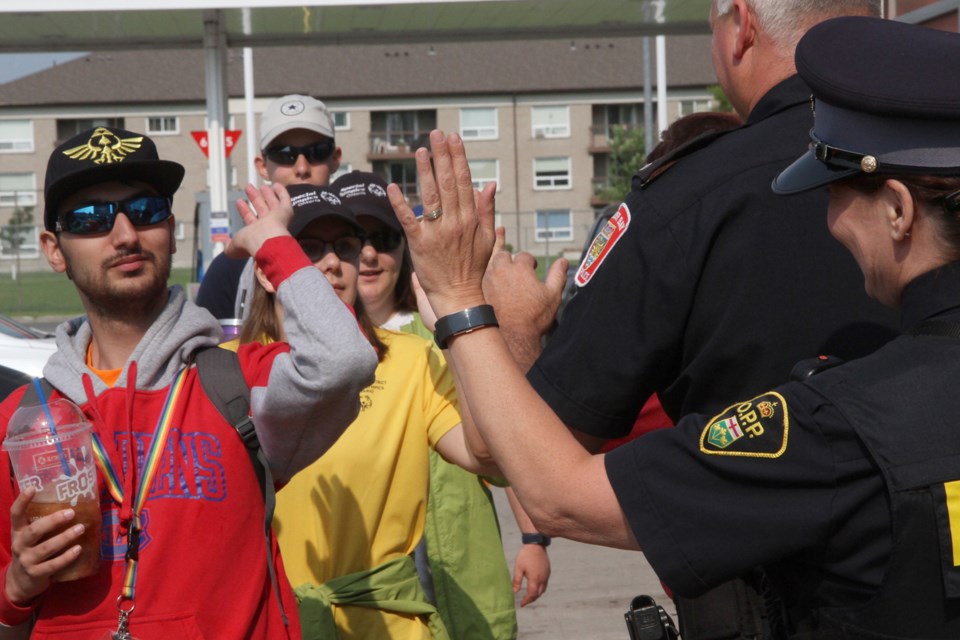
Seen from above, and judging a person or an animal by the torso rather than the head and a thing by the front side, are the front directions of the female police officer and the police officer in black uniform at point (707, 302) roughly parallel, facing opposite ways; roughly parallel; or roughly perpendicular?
roughly parallel

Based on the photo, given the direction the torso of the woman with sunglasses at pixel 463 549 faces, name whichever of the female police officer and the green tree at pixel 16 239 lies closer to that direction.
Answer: the female police officer

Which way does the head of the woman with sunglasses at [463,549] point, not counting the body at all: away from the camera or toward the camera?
toward the camera

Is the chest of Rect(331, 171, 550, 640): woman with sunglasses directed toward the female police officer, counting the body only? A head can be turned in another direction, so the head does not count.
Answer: yes

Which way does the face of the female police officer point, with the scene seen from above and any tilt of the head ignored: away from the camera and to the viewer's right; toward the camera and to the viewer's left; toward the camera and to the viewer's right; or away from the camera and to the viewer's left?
away from the camera and to the viewer's left

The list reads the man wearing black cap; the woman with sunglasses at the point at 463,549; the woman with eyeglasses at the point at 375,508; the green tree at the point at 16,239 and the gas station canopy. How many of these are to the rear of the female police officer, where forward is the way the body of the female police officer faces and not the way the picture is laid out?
0

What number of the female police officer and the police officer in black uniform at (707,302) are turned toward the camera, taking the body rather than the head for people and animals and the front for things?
0

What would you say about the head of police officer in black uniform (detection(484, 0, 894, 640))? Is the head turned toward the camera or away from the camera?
away from the camera

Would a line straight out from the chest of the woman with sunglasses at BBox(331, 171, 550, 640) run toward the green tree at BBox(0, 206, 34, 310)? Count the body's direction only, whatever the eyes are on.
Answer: no

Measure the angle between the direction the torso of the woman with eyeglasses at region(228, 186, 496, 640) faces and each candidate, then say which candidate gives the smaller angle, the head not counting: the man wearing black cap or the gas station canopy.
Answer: the man wearing black cap

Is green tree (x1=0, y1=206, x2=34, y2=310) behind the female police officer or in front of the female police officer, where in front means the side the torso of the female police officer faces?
in front

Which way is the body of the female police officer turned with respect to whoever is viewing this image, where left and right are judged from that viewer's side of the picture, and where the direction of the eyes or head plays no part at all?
facing away from the viewer and to the left of the viewer
